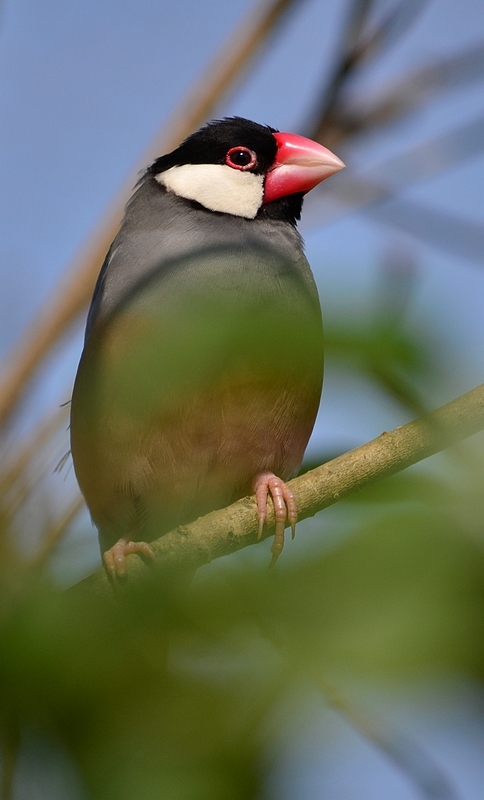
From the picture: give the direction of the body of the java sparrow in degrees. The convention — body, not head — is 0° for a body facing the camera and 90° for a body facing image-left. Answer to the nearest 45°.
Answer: approximately 315°
